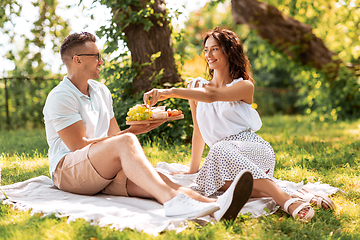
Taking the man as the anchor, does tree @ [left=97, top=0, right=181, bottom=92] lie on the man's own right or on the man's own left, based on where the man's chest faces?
on the man's own left

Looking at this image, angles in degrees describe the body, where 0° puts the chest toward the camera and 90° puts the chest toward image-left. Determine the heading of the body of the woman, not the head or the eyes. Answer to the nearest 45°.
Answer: approximately 45°

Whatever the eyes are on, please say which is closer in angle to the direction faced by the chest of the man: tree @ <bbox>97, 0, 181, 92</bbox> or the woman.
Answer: the woman

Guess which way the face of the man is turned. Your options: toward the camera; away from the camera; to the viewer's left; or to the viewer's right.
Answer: to the viewer's right

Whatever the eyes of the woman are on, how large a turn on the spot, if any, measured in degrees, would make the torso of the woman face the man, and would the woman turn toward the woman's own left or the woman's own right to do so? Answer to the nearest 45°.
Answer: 0° — they already face them

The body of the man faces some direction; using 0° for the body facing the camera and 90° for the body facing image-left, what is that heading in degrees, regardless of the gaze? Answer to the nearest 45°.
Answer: approximately 315°

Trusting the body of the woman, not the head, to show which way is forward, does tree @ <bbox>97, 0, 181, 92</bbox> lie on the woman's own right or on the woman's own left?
on the woman's own right
